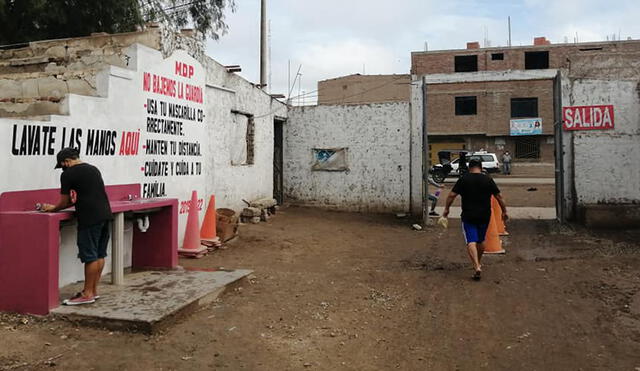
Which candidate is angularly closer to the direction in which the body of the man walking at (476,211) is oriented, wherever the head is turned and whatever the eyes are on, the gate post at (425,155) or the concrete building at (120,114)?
the gate post

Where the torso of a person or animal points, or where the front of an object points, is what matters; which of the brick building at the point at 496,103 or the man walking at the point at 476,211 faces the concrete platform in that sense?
the brick building

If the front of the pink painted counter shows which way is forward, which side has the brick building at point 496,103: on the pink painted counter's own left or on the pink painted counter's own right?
on the pink painted counter's own left

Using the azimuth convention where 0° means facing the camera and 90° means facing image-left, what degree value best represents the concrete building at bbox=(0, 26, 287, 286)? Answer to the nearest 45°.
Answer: approximately 315°

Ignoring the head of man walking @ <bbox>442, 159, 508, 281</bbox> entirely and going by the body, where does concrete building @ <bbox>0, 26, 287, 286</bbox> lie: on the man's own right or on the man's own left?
on the man's own left

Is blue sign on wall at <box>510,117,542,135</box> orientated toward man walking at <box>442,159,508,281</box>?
yes

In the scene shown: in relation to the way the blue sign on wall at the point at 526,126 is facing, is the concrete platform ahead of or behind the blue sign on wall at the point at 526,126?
ahead
